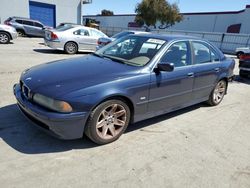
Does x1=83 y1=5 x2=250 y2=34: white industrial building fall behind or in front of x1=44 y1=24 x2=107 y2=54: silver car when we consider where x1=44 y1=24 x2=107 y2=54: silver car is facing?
in front

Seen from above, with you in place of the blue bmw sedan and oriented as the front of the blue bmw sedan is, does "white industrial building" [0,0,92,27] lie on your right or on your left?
on your right

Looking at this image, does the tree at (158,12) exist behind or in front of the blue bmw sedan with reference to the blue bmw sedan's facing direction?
behind

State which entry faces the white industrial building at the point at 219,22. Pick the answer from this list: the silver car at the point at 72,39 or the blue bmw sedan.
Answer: the silver car

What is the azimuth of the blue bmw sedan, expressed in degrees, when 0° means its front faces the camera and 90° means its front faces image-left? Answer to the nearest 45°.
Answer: approximately 45°

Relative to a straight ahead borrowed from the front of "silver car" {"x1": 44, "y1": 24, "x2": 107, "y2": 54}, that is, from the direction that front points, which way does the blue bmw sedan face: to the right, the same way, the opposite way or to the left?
the opposite way

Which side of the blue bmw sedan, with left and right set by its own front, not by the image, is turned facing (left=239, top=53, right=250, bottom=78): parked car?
back
